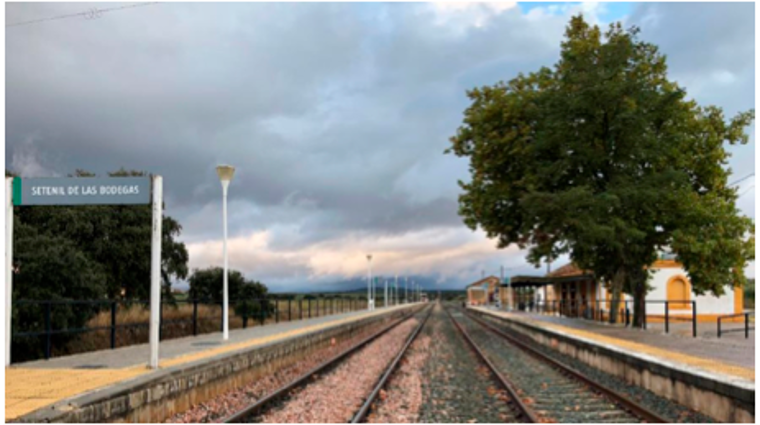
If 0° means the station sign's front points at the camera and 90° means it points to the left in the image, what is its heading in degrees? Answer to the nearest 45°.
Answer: approximately 0°

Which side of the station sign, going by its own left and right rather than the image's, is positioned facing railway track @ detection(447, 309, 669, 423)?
left

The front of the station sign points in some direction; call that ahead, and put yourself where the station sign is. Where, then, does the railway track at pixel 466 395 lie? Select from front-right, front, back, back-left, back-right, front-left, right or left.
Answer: left

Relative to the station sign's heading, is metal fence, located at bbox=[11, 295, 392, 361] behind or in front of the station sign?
behind

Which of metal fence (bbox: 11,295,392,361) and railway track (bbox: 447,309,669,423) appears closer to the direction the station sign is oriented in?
the railway track

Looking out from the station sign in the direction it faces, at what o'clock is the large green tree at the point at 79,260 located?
The large green tree is roughly at 6 o'clock from the station sign.

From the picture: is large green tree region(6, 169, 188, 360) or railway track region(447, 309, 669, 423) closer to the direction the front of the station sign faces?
the railway track
